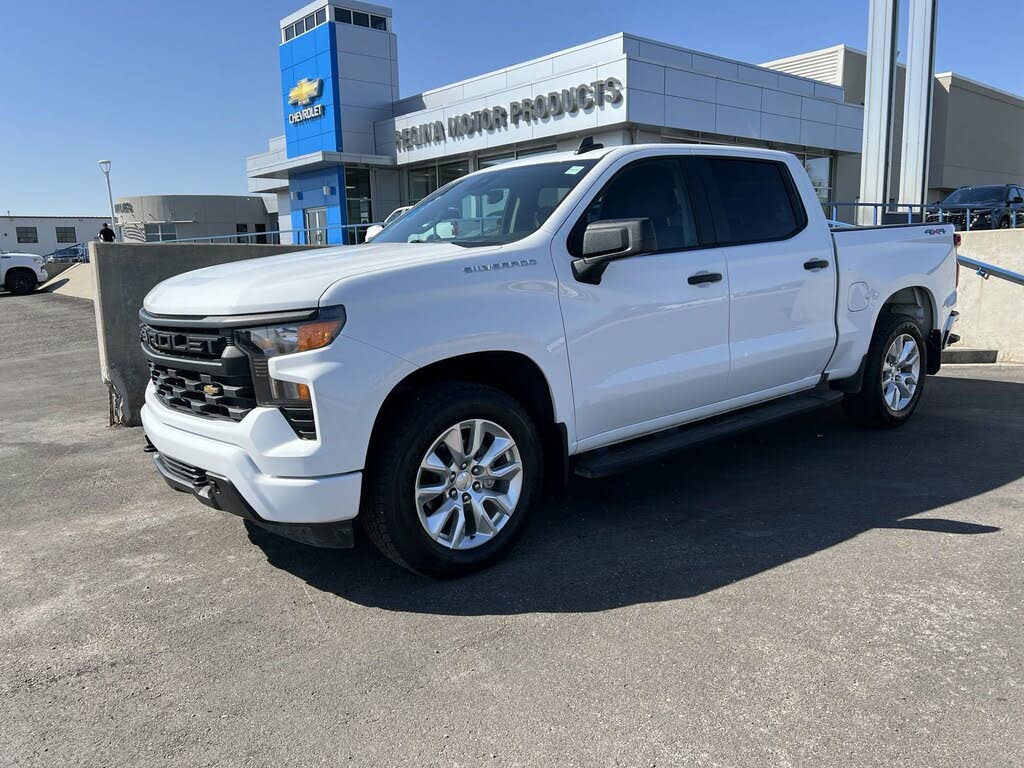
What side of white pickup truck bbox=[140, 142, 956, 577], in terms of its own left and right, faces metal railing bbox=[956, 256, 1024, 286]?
back

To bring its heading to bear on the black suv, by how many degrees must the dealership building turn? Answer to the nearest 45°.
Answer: approximately 135° to its left

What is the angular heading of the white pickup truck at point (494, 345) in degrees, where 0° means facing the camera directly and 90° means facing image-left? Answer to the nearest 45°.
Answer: approximately 45°
